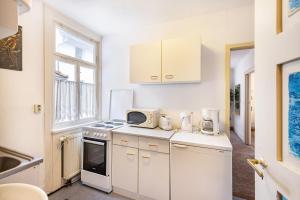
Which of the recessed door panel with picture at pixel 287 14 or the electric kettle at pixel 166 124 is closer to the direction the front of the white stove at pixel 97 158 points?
the recessed door panel with picture

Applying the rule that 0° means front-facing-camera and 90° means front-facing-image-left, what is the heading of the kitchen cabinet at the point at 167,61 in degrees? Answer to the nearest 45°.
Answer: approximately 45°

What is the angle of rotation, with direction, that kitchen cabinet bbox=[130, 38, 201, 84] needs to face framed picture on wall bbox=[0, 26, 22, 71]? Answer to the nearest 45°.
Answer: approximately 45° to its right

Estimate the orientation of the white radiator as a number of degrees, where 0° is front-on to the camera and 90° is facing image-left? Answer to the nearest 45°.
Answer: approximately 315°

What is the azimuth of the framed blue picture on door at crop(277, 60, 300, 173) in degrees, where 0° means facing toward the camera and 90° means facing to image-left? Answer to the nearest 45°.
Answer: approximately 45°

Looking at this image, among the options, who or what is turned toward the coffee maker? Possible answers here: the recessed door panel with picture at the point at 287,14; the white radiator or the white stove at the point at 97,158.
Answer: the white radiator

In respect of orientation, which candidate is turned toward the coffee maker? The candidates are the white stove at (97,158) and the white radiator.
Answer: the white radiator

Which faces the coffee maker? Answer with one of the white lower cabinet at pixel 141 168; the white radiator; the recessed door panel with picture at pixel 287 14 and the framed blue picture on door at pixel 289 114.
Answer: the white radiator

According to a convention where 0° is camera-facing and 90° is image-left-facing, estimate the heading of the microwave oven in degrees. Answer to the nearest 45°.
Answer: approximately 45°

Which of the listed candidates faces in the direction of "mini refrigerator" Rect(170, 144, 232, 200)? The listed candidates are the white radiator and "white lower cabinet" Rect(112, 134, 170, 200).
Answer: the white radiator

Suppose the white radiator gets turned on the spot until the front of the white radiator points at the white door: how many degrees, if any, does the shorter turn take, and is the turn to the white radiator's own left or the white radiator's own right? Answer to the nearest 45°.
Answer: approximately 45° to the white radiator's own right
